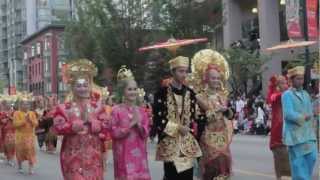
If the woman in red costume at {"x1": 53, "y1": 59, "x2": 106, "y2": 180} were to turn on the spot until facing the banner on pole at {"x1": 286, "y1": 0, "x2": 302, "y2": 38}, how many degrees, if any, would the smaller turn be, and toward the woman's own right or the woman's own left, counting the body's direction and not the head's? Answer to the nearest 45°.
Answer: approximately 135° to the woman's own left

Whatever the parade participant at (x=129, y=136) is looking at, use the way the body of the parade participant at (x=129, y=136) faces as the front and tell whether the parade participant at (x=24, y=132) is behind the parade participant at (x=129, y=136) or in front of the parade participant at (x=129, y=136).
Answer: behind

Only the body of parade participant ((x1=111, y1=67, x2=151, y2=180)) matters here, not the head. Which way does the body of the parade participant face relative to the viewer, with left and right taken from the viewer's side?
facing the viewer and to the right of the viewer

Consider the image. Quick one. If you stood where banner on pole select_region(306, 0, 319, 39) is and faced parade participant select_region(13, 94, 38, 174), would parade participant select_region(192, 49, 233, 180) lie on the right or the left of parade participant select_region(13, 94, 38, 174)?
left

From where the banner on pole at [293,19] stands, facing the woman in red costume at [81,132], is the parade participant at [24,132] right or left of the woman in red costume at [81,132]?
right

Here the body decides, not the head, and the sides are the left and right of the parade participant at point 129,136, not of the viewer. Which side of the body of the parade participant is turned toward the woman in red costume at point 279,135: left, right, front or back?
left

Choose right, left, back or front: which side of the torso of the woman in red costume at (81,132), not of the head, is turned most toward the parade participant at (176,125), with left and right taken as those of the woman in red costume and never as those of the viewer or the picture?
left

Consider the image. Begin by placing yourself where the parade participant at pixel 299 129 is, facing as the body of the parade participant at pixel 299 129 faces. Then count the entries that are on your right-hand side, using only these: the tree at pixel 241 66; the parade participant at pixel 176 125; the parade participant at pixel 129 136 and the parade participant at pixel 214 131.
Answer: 3

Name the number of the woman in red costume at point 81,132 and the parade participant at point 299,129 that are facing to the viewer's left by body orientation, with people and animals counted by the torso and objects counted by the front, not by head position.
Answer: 0

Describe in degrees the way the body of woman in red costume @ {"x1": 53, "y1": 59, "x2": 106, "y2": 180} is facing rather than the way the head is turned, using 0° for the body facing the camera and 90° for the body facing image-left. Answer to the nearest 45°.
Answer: approximately 0°

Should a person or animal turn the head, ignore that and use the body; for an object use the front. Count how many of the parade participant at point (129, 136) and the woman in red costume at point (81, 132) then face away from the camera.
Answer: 0
